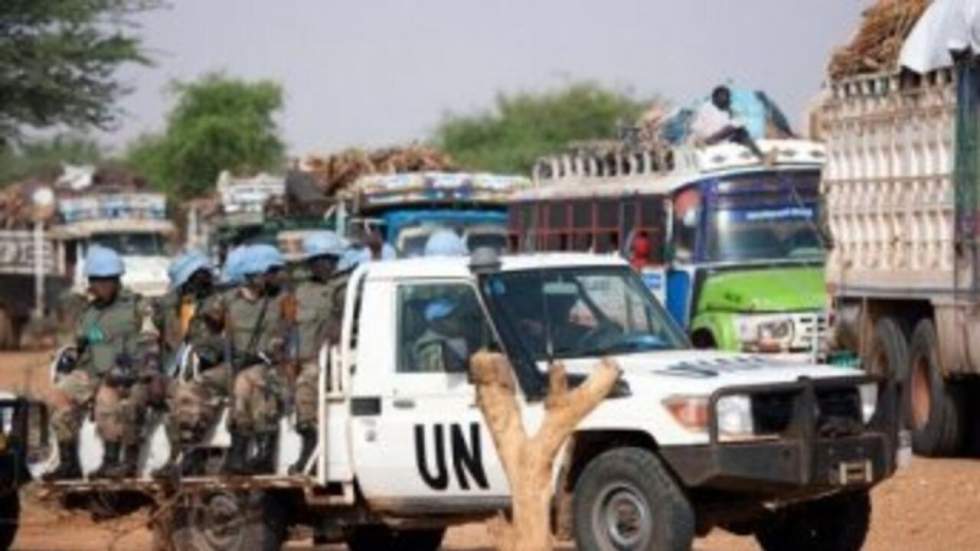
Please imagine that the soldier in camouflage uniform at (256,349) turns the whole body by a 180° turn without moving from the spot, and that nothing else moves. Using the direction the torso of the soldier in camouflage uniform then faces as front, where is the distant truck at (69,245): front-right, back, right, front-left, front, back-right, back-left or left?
front

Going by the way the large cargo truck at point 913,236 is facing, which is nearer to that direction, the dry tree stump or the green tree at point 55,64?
the green tree

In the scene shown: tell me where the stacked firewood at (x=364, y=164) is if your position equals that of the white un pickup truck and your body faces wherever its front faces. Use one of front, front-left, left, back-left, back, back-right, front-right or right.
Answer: back-left

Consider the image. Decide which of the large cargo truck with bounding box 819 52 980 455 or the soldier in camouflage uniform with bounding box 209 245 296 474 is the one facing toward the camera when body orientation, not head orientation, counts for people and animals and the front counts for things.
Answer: the soldier in camouflage uniform

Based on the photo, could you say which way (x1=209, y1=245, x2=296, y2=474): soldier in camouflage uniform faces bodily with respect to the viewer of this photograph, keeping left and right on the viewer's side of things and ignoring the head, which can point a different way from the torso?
facing the viewer

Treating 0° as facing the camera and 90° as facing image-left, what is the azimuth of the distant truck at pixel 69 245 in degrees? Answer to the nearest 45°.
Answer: approximately 315°

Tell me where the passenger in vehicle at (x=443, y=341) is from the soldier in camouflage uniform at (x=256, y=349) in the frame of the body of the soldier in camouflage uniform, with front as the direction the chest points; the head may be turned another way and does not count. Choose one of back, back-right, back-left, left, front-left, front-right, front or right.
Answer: front-left

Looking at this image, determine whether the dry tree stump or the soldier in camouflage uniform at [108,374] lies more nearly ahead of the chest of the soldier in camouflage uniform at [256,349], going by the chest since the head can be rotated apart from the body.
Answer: the dry tree stump

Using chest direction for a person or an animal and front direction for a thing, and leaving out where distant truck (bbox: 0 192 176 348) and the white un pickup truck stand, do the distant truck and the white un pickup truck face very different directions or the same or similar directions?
same or similar directions

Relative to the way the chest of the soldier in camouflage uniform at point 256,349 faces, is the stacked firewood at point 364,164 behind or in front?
behind

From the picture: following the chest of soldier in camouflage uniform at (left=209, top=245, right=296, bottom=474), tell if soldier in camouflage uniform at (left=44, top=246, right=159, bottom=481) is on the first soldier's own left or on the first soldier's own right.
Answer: on the first soldier's own right

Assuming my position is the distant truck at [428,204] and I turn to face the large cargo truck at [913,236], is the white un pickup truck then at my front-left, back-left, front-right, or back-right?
front-right

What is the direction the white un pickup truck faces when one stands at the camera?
facing the viewer and to the right of the viewer

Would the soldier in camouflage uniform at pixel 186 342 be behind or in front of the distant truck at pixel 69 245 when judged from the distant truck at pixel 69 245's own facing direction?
in front

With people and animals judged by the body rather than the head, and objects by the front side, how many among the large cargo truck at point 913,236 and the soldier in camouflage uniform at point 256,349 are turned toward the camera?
1
